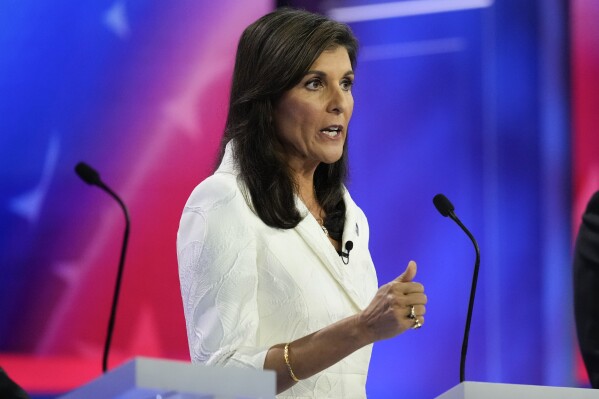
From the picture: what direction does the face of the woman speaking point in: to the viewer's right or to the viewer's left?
to the viewer's right

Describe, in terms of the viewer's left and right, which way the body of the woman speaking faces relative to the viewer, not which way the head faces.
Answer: facing the viewer and to the right of the viewer
